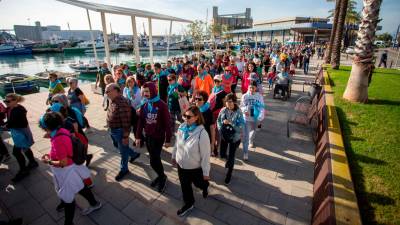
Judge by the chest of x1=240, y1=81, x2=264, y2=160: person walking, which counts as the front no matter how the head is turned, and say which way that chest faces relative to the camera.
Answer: toward the camera

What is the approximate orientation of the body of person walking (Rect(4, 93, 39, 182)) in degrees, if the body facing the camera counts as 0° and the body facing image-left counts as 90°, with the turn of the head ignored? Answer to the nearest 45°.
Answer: approximately 45°

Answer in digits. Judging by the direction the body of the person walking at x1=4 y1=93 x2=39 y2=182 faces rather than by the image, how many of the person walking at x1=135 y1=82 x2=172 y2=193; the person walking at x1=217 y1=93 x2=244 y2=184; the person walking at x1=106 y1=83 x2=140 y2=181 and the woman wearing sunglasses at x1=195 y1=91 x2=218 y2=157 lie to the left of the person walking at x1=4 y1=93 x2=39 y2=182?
4

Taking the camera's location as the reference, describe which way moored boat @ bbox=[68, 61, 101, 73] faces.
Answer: facing to the left of the viewer

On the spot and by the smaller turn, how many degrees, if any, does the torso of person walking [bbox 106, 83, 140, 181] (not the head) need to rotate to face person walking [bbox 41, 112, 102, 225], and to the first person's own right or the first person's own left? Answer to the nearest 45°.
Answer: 0° — they already face them

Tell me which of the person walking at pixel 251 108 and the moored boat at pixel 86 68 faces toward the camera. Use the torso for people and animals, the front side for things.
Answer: the person walking

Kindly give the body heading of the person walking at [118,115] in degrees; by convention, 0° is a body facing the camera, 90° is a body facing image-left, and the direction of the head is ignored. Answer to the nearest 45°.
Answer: approximately 45°

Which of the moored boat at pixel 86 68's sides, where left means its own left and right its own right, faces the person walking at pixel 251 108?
left

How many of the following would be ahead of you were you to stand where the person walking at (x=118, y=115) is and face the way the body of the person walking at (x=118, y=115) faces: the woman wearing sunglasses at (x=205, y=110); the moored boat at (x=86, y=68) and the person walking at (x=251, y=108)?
0

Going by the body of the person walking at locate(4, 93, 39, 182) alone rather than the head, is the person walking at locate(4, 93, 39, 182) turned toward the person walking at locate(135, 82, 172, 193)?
no

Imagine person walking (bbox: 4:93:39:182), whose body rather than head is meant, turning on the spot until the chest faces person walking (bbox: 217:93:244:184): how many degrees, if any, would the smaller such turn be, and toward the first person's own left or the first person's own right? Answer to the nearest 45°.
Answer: approximately 90° to the first person's own left

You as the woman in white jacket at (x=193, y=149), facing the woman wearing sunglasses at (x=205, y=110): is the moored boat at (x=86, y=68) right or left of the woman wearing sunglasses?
left

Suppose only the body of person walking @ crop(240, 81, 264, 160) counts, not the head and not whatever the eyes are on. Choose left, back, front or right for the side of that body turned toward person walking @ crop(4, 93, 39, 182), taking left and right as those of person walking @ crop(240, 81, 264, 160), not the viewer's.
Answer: right

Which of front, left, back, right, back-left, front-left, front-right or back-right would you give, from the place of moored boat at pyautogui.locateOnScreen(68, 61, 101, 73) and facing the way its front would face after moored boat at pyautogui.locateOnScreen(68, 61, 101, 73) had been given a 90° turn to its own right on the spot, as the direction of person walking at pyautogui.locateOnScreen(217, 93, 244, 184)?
back

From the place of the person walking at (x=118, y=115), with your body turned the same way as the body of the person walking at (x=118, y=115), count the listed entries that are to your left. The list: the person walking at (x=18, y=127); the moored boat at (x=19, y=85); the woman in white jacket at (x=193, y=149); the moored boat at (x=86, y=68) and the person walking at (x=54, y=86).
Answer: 1

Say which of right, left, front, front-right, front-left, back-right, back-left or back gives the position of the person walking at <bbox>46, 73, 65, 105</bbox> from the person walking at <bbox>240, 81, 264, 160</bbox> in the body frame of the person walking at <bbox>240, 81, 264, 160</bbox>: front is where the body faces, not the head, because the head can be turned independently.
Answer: right

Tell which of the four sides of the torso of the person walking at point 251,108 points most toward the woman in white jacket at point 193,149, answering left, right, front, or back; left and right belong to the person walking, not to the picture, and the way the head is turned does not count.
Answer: front

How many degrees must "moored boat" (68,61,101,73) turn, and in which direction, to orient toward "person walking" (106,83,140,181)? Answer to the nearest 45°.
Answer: approximately 90° to its left
